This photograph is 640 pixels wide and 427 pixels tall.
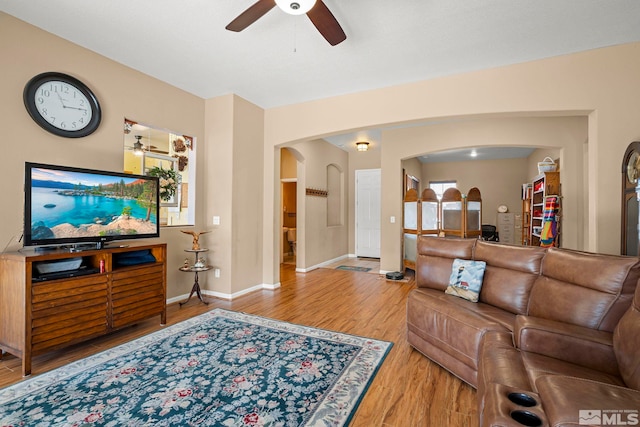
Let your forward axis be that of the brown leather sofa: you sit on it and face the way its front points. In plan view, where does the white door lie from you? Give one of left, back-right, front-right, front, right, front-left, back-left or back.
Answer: right

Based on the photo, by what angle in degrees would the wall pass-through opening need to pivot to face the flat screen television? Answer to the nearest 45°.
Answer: approximately 90° to its right

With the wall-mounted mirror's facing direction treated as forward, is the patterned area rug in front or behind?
in front

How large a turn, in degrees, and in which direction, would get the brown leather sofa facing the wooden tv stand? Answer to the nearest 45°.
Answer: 0° — it already faces it

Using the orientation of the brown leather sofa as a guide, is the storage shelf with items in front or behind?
behind

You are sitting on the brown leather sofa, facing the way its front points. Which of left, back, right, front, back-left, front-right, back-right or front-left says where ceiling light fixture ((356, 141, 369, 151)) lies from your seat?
right

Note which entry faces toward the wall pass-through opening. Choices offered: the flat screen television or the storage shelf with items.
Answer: the storage shelf with items

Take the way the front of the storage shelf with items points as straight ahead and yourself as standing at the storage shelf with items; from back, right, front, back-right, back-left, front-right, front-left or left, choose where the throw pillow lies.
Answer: front-left

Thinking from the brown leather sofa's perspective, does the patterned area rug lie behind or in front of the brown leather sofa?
in front

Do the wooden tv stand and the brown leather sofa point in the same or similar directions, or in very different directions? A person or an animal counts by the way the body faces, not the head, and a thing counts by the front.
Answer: very different directions

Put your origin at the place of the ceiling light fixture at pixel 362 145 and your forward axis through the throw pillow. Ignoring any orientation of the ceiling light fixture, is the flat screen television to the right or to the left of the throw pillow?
right

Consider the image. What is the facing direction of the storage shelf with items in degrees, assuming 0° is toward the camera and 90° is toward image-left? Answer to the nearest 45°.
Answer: approximately 45°
